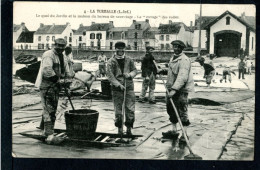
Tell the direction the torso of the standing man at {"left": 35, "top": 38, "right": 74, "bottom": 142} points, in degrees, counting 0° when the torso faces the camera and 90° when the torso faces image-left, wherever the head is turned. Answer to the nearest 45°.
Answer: approximately 315°

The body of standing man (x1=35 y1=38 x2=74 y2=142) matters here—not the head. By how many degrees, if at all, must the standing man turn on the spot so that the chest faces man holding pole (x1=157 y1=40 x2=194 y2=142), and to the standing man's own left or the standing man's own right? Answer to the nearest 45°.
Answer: approximately 45° to the standing man's own left

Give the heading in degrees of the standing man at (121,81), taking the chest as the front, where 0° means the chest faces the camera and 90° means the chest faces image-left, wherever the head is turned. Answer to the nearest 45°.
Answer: approximately 0°

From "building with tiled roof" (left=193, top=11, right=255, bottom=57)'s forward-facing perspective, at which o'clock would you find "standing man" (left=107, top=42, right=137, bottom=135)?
The standing man is roughly at 12 o'clock from the building with tiled roof.

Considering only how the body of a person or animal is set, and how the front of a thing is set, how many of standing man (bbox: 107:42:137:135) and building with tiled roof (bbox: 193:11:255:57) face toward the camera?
2

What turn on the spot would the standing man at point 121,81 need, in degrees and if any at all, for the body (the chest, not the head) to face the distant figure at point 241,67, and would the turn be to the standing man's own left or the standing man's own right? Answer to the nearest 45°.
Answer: approximately 90° to the standing man's own left
